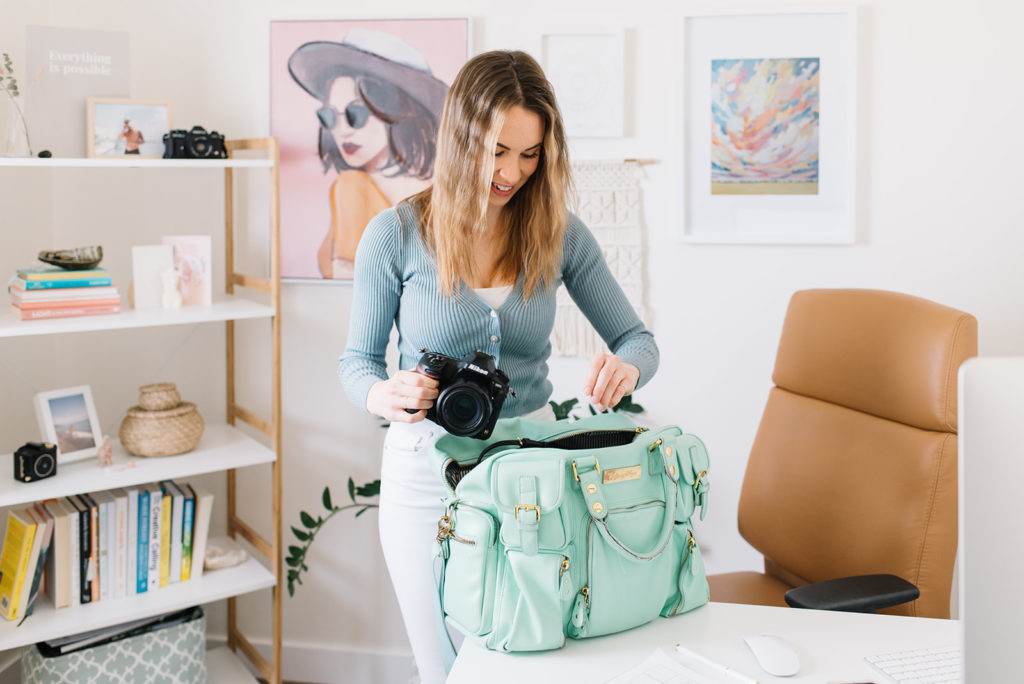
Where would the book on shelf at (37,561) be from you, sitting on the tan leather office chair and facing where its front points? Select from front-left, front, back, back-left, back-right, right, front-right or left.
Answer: front-right

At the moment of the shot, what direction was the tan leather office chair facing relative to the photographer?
facing the viewer and to the left of the viewer

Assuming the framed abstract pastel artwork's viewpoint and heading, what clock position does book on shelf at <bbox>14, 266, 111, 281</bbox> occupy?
The book on shelf is roughly at 2 o'clock from the framed abstract pastel artwork.

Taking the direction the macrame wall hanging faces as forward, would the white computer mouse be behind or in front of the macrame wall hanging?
in front

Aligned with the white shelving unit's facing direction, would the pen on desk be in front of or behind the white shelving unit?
in front

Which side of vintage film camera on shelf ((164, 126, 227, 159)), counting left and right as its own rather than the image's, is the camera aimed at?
front
